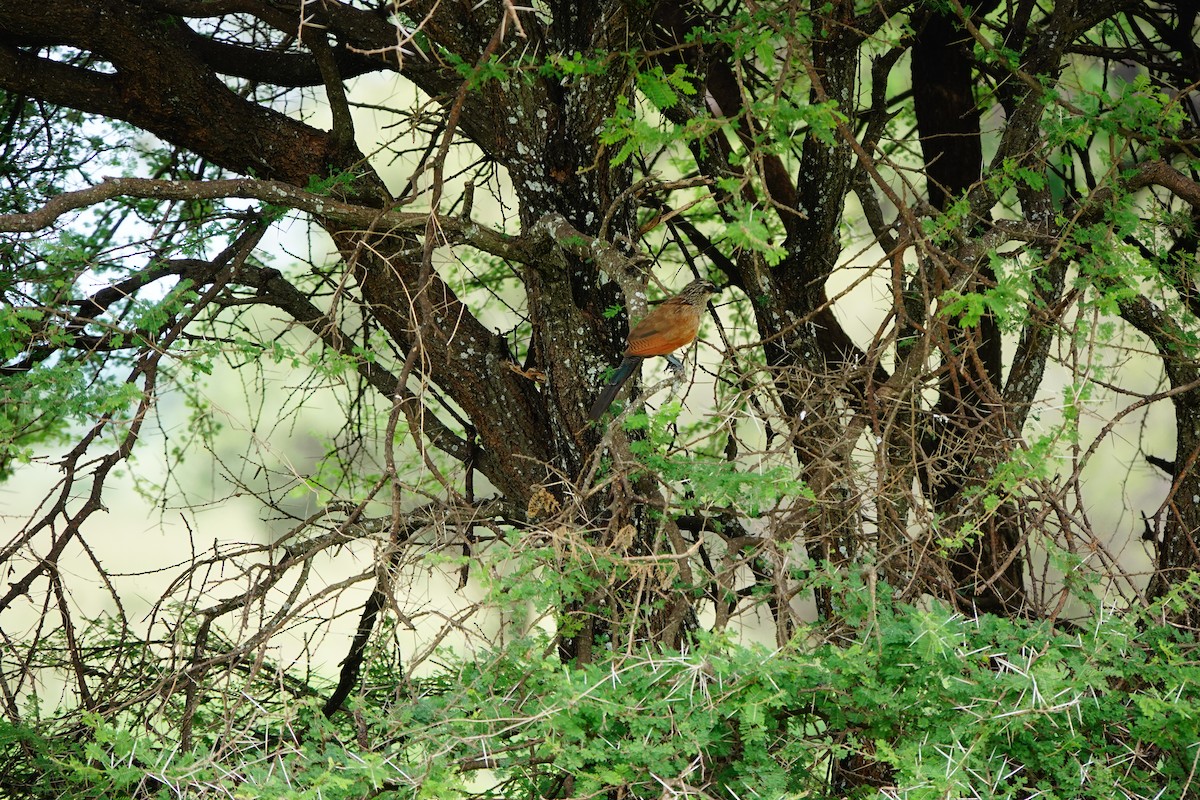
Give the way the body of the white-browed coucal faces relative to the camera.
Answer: to the viewer's right
